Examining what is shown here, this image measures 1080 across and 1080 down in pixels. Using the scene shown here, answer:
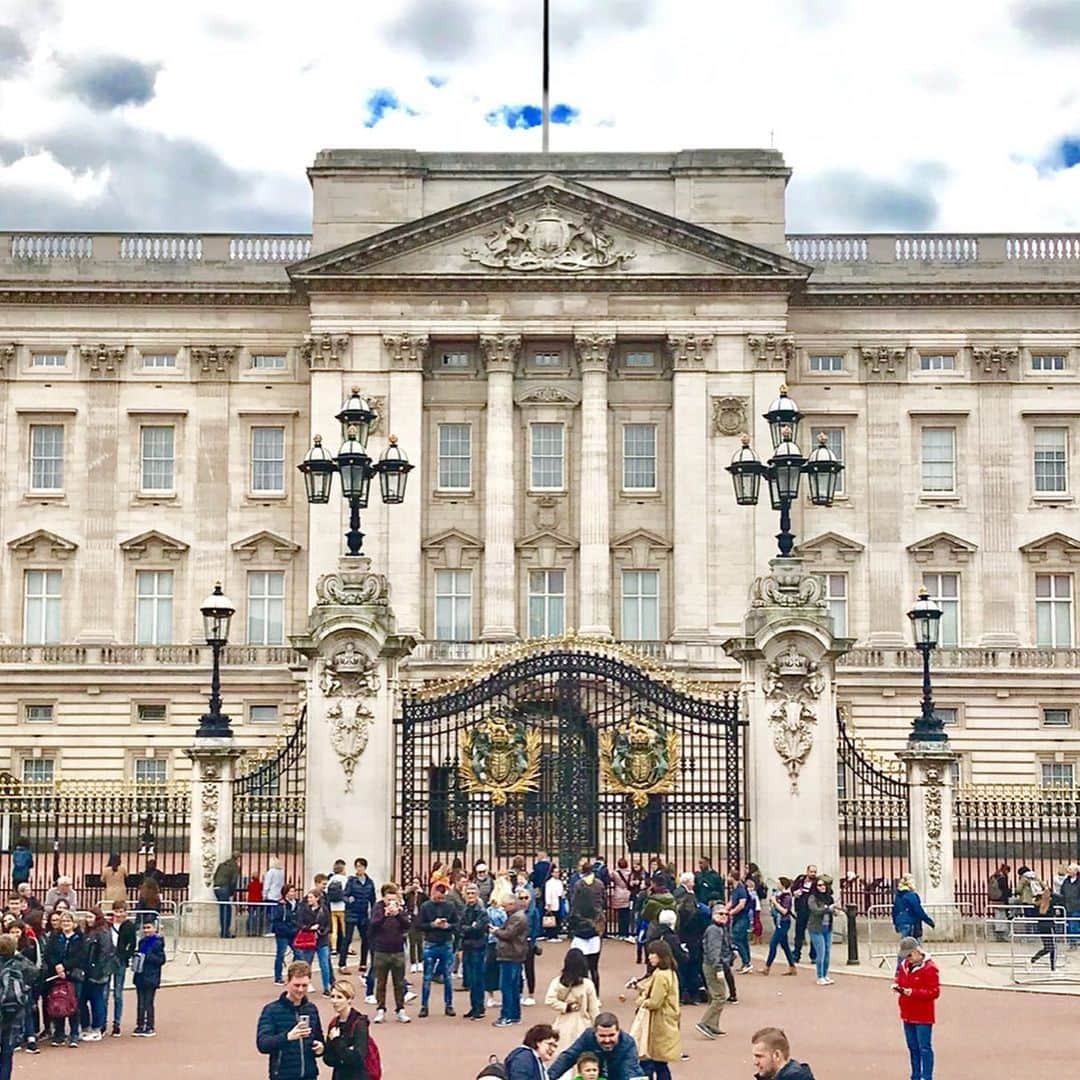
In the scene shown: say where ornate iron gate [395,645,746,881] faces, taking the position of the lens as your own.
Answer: facing the viewer

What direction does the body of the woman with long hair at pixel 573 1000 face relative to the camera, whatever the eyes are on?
away from the camera

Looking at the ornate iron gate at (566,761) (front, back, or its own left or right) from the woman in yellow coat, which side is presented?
front

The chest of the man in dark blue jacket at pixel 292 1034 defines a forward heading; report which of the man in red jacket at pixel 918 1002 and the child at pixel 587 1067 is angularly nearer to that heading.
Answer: the child

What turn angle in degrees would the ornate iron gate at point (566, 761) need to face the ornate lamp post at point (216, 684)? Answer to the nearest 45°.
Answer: approximately 90° to its right

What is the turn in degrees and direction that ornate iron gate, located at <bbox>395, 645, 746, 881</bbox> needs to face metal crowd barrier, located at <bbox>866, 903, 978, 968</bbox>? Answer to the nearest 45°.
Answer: approximately 90° to its left

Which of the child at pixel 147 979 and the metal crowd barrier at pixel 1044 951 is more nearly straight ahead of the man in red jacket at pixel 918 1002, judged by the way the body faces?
the child

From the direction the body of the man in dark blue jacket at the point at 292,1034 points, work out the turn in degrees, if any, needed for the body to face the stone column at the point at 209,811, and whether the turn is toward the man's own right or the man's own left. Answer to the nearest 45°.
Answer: approximately 135° to the man's own left

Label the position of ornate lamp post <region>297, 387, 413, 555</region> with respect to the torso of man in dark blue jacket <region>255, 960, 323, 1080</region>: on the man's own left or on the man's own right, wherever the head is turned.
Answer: on the man's own left
